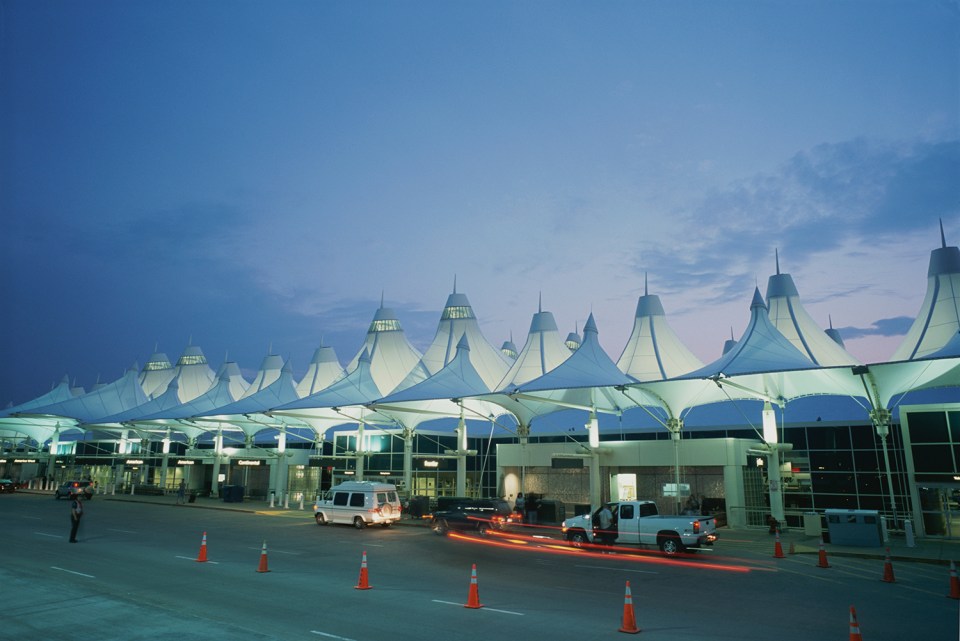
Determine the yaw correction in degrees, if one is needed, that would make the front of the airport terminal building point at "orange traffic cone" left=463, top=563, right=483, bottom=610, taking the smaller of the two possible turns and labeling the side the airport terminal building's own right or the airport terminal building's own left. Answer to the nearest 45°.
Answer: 0° — it already faces it

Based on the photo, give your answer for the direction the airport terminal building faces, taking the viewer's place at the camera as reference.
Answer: facing the viewer and to the left of the viewer

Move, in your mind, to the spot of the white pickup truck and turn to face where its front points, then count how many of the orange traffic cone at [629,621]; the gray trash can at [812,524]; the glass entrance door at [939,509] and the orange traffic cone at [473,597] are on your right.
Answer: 2

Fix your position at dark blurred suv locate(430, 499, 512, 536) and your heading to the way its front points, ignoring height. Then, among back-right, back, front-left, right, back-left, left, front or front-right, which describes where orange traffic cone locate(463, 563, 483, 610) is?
back-left

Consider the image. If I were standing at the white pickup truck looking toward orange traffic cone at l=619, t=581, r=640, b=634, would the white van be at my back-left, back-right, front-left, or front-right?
back-right

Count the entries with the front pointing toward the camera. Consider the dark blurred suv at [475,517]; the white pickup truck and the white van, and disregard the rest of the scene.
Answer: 0

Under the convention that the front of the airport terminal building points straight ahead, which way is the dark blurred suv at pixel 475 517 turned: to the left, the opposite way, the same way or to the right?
to the right

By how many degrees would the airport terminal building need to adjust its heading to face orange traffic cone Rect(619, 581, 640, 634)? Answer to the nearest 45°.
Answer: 0° — it already faces it

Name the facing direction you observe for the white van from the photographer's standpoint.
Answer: facing away from the viewer and to the left of the viewer

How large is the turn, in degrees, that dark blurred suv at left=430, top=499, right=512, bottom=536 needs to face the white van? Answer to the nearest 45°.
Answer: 0° — it already faces it
